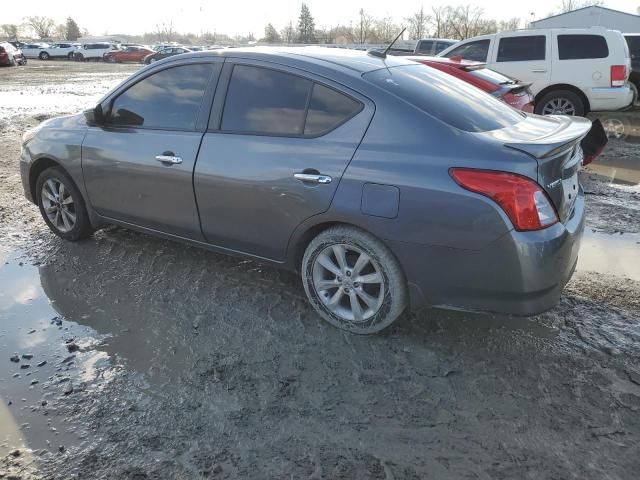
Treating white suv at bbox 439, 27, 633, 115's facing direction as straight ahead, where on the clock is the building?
The building is roughly at 3 o'clock from the white suv.

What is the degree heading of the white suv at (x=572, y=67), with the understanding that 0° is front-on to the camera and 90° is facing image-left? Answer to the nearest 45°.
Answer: approximately 90°

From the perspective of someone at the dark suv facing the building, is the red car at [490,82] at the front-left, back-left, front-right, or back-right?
back-left

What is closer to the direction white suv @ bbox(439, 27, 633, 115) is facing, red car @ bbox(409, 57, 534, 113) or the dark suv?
the red car

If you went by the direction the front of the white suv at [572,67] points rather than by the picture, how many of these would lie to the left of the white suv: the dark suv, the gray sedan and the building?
1

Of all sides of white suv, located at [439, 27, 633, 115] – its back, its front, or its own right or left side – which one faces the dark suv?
right

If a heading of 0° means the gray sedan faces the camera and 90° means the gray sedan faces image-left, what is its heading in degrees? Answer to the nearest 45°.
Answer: approximately 135°

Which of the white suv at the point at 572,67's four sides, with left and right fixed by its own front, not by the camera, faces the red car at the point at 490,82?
left

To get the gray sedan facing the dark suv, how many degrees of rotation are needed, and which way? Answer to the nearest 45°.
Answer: approximately 90° to its right

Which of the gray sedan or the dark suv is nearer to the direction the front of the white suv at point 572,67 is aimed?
the gray sedan

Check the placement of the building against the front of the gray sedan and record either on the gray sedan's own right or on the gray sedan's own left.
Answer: on the gray sedan's own right

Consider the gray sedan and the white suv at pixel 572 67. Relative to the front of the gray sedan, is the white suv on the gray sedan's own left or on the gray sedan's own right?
on the gray sedan's own right

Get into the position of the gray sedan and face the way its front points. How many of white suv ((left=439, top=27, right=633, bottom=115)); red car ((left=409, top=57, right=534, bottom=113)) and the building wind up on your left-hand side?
0

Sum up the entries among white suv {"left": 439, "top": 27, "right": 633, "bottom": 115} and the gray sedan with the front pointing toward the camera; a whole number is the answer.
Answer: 0

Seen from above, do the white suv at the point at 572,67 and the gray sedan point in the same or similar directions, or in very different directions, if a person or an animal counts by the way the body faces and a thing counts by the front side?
same or similar directions
